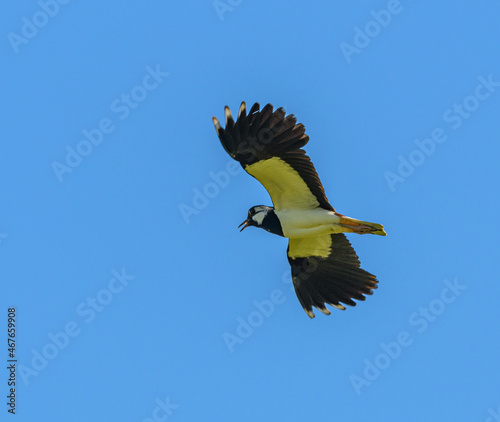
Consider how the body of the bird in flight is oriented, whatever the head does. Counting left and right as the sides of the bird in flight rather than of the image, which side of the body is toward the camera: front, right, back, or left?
left
